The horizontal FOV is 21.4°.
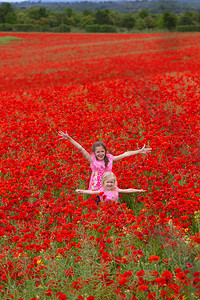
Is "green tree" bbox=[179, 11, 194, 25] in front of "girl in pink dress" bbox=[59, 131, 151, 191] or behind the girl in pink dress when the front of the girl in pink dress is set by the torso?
behind

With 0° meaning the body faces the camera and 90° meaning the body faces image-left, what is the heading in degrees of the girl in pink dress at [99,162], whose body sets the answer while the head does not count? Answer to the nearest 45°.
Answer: approximately 0°
